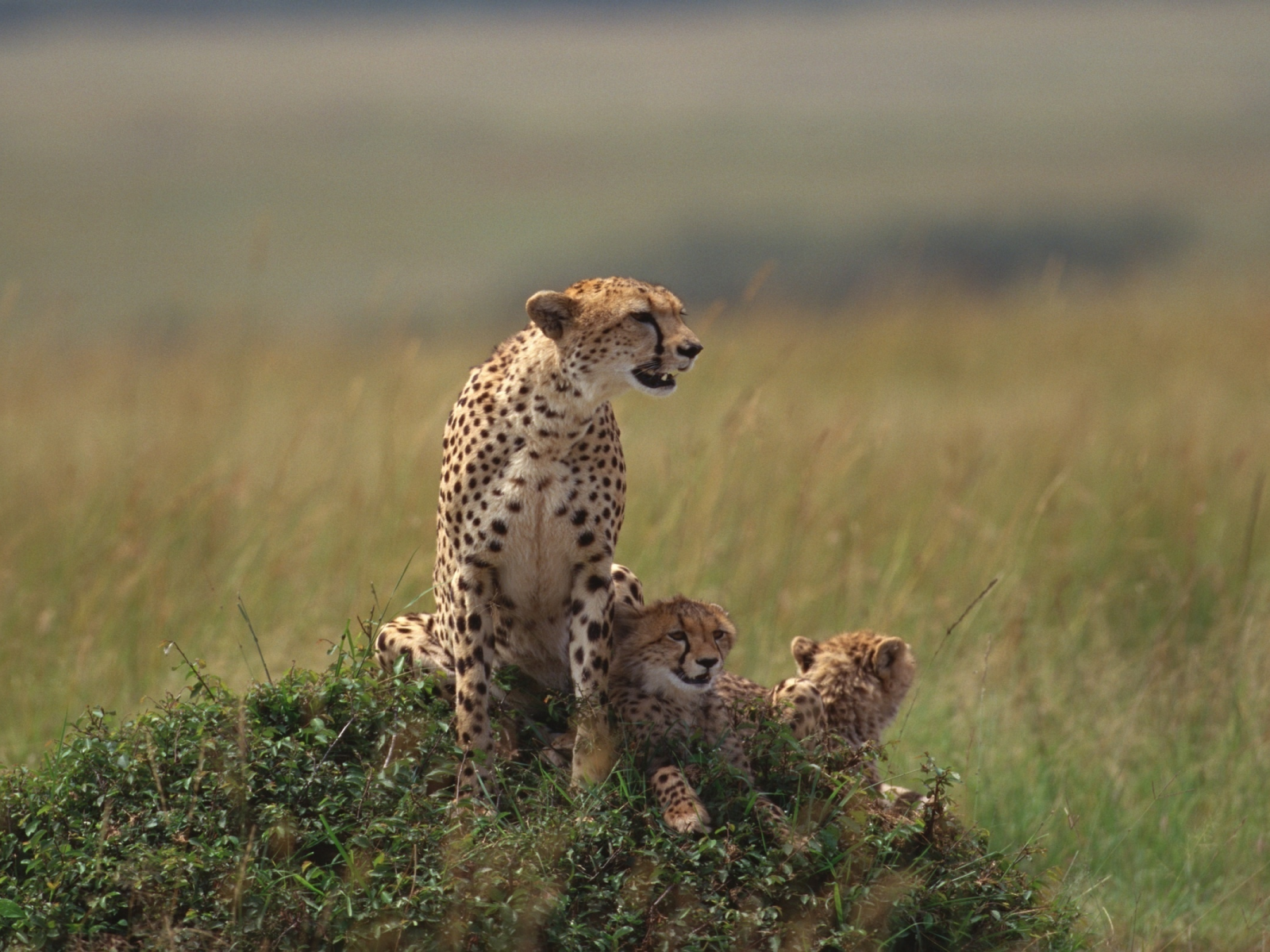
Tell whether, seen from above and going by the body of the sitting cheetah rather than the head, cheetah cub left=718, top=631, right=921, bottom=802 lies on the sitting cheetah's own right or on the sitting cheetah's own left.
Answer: on the sitting cheetah's own left

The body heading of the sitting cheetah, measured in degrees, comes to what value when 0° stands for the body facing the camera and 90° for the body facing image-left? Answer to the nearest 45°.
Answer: approximately 0°
